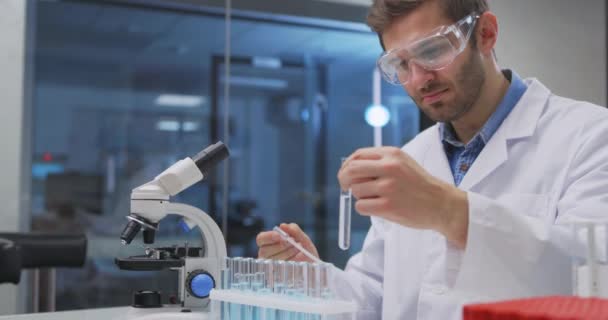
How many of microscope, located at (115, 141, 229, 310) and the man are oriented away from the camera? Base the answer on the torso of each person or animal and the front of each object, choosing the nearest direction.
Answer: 0

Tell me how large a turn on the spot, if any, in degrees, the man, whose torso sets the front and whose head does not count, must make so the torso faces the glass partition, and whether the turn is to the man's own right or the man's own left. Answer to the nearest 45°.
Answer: approximately 90° to the man's own right

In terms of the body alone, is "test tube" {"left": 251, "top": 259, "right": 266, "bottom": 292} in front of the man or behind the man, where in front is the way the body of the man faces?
in front

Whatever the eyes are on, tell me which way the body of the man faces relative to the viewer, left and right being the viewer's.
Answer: facing the viewer and to the left of the viewer

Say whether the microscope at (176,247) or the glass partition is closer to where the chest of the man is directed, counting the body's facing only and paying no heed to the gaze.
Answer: the microscope

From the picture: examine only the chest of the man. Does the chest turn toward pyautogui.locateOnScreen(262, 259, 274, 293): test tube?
yes

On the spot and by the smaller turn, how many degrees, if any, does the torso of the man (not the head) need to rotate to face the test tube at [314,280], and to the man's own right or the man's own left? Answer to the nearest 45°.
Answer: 0° — they already face it
